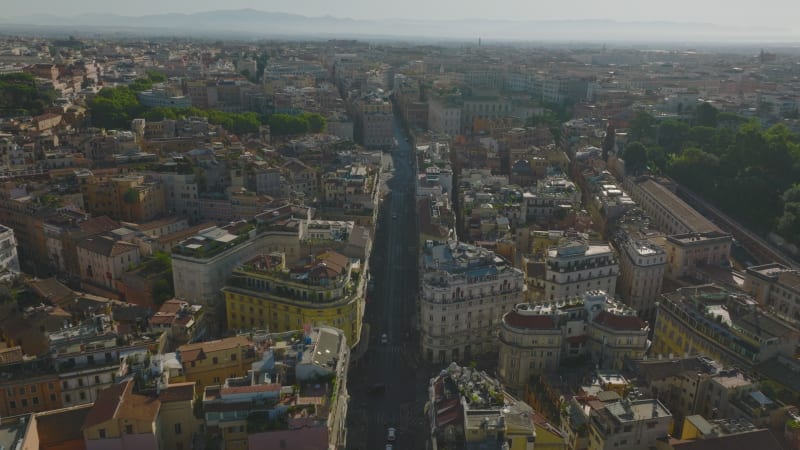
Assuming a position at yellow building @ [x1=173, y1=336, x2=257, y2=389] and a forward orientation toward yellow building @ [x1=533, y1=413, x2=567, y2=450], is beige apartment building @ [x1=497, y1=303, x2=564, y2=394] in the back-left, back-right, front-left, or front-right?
front-left

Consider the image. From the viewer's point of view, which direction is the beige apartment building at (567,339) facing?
toward the camera

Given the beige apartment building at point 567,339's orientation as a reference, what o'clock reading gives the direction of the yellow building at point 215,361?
The yellow building is roughly at 2 o'clock from the beige apartment building.

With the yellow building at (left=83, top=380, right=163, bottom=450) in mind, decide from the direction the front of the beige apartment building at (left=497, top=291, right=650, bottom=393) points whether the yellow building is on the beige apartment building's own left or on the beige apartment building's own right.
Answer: on the beige apartment building's own right

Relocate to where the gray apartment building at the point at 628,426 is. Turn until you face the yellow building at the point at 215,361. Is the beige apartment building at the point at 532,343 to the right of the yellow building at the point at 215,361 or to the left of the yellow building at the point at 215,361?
right

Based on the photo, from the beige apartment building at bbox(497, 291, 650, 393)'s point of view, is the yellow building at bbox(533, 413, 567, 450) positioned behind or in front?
in front

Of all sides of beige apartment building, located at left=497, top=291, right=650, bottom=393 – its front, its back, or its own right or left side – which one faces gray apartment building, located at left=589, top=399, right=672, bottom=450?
front

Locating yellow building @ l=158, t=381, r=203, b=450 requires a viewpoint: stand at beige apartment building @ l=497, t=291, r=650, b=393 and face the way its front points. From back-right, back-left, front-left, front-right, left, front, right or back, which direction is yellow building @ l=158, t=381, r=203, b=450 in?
front-right

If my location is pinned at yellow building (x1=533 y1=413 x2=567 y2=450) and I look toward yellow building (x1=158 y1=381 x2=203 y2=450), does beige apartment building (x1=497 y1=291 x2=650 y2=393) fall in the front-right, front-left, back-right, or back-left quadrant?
back-right
